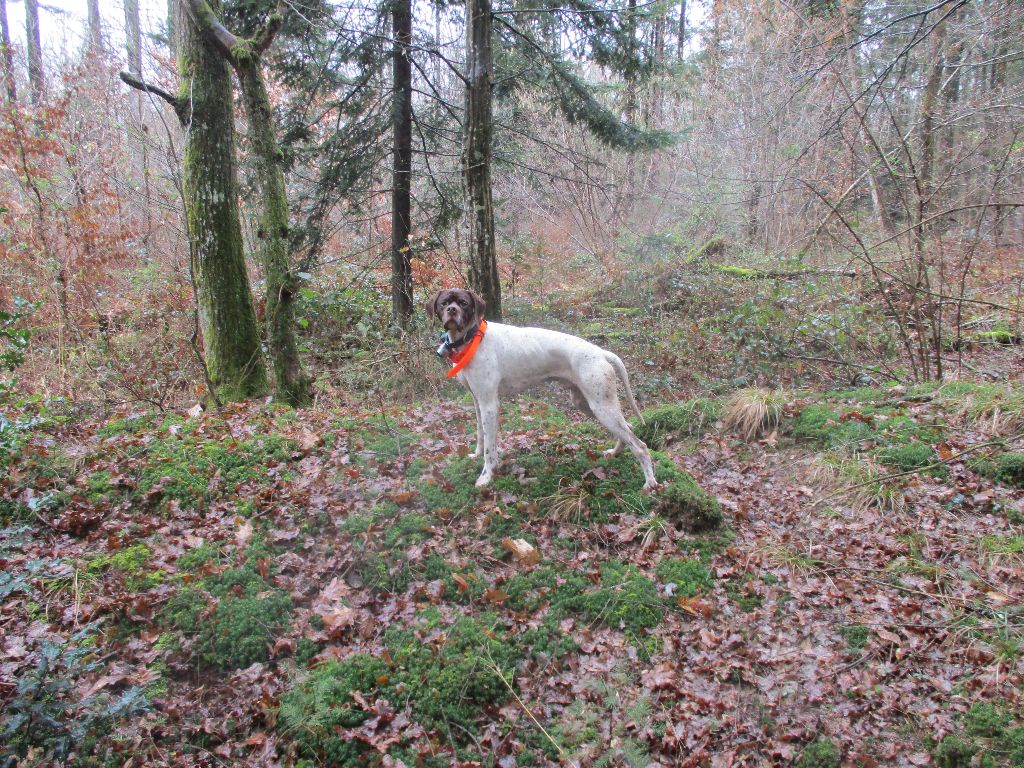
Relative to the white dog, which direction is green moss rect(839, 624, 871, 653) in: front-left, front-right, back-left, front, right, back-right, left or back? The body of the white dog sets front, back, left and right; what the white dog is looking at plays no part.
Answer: back-left

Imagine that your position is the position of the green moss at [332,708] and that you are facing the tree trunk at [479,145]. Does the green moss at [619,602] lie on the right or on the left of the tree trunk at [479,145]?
right

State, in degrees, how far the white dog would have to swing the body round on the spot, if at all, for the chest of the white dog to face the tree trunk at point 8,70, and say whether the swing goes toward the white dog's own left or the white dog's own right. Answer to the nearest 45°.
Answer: approximately 45° to the white dog's own right

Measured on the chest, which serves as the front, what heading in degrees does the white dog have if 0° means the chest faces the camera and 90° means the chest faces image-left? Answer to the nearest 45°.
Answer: approximately 90°

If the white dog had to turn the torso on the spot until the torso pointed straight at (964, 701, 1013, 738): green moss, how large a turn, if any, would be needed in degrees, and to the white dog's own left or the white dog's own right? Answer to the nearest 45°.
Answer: approximately 135° to the white dog's own left

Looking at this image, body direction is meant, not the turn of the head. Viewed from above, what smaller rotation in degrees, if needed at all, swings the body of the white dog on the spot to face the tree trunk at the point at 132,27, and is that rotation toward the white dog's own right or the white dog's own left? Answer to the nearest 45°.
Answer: approximately 45° to the white dog's own right

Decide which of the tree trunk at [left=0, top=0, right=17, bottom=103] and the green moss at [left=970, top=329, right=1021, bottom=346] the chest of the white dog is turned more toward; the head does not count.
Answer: the tree trunk

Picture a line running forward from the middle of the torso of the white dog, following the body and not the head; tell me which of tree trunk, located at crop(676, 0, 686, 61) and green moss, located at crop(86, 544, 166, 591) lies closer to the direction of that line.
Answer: the green moss

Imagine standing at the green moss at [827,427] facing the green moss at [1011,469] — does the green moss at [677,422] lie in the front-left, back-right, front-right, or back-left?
back-right

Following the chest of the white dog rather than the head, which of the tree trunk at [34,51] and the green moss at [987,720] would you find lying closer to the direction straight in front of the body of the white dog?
the tree trunk

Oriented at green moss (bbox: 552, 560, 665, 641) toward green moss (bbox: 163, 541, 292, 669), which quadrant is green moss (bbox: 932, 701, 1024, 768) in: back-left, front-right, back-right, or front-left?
back-left
